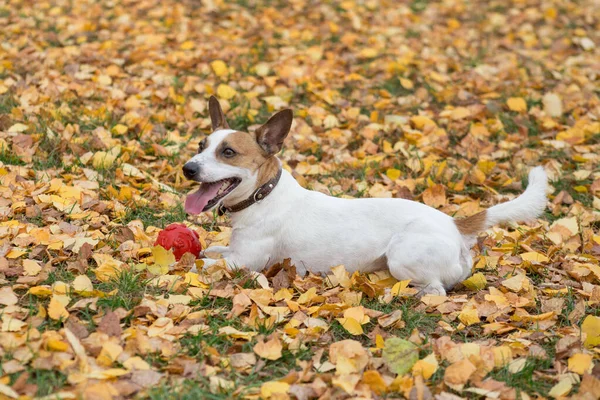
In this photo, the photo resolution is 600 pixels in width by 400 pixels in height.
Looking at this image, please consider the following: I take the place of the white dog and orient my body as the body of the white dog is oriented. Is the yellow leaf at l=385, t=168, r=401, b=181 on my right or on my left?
on my right

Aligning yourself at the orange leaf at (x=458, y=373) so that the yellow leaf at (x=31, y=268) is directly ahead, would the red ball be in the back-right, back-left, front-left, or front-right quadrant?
front-right

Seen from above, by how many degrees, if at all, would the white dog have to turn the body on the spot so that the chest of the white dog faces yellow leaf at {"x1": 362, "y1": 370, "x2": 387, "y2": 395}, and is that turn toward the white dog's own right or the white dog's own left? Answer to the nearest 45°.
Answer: approximately 90° to the white dog's own left

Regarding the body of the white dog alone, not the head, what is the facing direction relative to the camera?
to the viewer's left

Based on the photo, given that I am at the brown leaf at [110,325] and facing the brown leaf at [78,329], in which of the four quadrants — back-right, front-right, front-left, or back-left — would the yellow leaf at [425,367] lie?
back-left

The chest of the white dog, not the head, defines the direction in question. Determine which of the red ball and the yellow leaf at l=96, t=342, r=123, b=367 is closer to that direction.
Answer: the red ball

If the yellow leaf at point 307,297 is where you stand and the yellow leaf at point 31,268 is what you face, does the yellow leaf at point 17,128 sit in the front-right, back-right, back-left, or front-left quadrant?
front-right

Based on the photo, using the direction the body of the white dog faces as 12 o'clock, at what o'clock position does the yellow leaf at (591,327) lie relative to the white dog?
The yellow leaf is roughly at 7 o'clock from the white dog.

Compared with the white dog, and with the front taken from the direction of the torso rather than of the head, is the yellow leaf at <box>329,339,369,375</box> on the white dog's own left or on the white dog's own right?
on the white dog's own left

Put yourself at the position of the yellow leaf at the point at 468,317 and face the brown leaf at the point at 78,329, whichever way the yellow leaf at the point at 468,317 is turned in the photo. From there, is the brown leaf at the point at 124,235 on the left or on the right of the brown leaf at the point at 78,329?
right

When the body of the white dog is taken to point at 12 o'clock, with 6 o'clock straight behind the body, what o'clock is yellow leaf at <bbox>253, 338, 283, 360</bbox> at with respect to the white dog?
The yellow leaf is roughly at 9 o'clock from the white dog.

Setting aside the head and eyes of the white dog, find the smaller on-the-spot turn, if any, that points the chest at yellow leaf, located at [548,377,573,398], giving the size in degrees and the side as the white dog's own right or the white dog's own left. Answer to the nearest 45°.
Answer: approximately 135° to the white dog's own left
